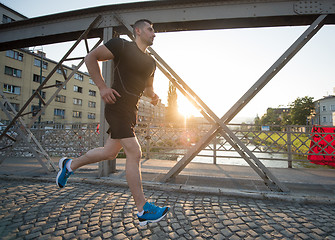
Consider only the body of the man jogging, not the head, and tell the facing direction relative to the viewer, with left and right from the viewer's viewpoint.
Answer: facing to the right of the viewer

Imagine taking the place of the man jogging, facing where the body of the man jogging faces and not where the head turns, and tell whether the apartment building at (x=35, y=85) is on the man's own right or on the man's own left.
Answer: on the man's own left

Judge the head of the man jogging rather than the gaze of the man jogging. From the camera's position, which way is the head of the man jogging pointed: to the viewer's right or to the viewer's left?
to the viewer's right
